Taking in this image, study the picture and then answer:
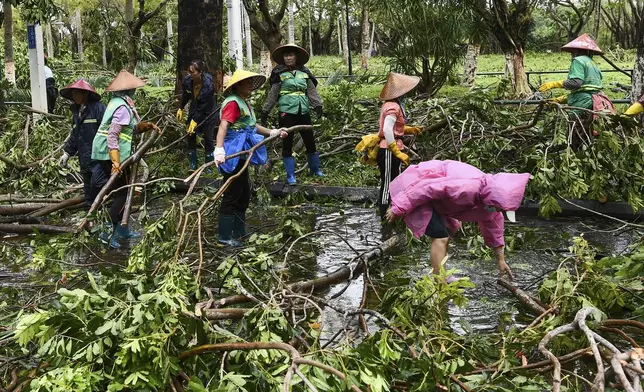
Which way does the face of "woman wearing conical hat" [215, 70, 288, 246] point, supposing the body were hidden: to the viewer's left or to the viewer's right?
to the viewer's right

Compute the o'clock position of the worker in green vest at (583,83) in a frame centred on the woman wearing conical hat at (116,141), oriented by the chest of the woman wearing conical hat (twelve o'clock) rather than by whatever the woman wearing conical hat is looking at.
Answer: The worker in green vest is roughly at 12 o'clock from the woman wearing conical hat.

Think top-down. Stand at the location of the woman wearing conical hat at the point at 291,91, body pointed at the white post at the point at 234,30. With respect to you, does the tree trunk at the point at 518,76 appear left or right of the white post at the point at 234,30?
right

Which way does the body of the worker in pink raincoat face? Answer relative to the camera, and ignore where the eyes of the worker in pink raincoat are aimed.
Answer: to the viewer's right

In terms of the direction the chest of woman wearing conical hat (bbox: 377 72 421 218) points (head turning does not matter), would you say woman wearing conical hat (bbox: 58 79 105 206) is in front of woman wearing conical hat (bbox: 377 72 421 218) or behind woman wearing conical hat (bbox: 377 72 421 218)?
behind

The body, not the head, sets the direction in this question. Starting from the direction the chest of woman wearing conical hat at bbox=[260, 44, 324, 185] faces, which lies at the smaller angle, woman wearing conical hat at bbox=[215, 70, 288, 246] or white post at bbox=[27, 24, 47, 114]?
the woman wearing conical hat

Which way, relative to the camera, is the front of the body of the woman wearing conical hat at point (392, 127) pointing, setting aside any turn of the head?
to the viewer's right

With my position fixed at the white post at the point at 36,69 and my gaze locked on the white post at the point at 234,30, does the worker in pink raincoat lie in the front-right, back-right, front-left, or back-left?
back-right

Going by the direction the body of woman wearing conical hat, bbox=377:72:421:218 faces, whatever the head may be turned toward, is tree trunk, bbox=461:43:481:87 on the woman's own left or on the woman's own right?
on the woman's own left

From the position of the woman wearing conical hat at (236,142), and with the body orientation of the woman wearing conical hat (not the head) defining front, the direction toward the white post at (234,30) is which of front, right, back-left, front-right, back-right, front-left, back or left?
back-left

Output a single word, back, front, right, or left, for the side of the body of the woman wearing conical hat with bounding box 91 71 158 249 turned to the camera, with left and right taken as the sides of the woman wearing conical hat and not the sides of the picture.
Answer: right
